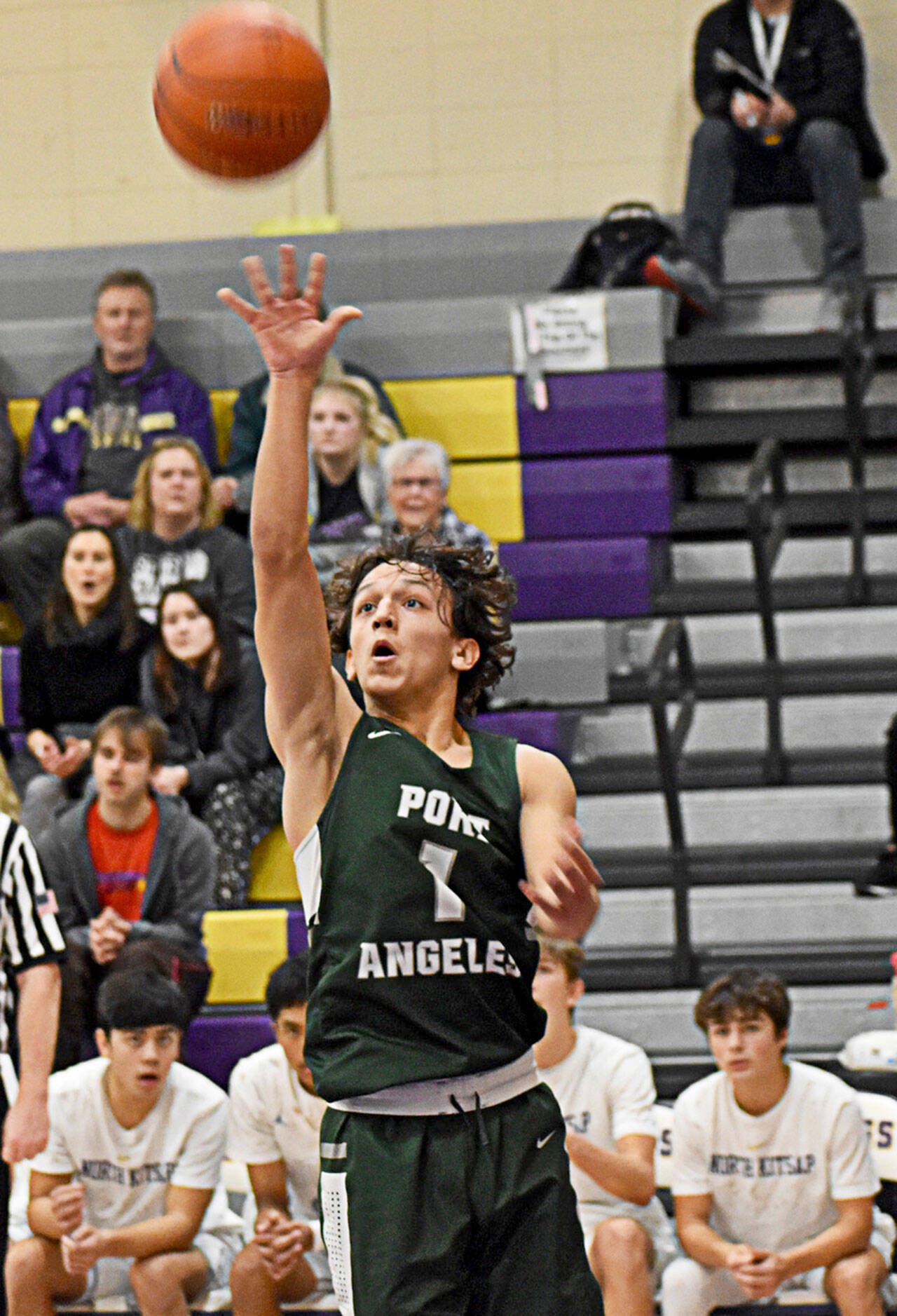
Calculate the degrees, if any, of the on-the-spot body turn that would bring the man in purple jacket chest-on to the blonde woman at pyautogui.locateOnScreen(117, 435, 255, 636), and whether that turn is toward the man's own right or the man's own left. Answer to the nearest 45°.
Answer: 0° — they already face them

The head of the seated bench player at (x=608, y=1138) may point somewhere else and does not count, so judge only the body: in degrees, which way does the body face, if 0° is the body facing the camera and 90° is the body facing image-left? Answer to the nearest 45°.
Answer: approximately 45°

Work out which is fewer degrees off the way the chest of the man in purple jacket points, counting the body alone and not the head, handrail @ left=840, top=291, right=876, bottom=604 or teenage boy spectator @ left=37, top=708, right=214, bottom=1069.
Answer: the teenage boy spectator

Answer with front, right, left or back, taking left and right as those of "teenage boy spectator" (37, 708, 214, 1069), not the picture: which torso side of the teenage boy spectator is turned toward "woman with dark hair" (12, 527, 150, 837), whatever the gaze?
back

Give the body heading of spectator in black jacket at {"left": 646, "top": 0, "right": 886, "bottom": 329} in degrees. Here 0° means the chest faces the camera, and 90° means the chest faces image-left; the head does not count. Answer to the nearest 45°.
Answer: approximately 0°

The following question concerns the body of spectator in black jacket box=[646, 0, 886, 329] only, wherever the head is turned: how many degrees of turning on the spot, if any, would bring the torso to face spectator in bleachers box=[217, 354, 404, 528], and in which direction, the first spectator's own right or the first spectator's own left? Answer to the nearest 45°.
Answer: approximately 45° to the first spectator's own right

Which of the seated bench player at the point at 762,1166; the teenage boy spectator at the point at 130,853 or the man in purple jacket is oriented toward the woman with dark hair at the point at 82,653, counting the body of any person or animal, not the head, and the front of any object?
the man in purple jacket

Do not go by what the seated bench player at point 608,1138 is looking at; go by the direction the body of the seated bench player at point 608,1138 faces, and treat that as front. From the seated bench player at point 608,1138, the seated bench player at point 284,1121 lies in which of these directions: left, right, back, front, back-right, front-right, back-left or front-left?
front-right

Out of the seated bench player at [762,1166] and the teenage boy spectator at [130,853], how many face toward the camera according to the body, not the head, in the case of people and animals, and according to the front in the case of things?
2
